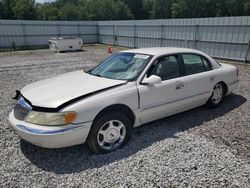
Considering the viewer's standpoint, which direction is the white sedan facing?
facing the viewer and to the left of the viewer

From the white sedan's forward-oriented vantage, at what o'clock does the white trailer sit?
The white trailer is roughly at 4 o'clock from the white sedan.
